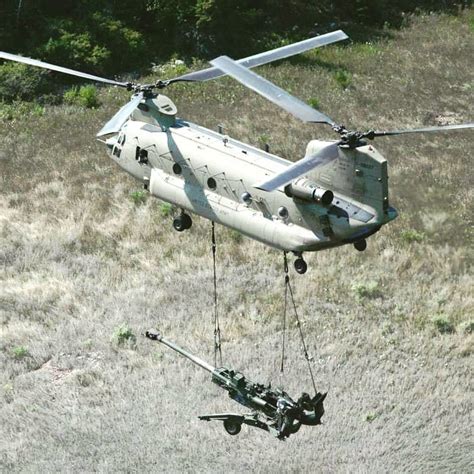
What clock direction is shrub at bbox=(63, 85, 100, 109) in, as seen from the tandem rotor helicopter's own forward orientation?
The shrub is roughly at 1 o'clock from the tandem rotor helicopter.

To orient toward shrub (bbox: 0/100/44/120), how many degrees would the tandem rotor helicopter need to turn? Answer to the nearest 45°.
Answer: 0° — it already faces it

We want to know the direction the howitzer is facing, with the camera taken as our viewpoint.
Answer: facing away from the viewer and to the left of the viewer

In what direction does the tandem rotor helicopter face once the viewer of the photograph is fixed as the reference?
facing away from the viewer and to the left of the viewer
